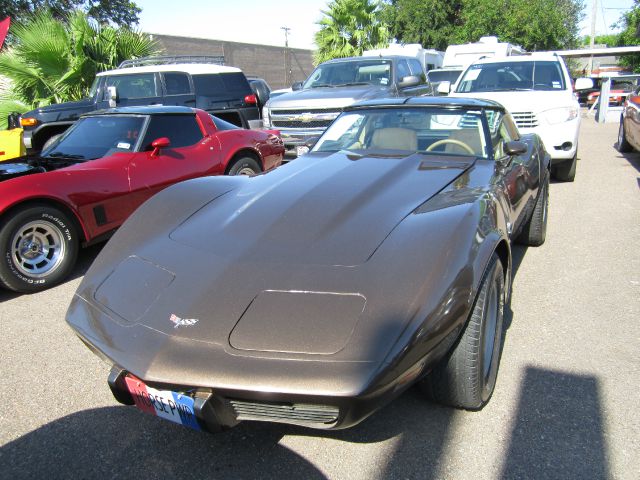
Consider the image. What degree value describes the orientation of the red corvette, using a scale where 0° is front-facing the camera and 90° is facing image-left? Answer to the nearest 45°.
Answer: approximately 45°

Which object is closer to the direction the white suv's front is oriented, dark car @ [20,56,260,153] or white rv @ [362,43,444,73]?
the dark car

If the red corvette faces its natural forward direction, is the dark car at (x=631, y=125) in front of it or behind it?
behind

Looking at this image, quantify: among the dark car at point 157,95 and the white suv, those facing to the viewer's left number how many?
1

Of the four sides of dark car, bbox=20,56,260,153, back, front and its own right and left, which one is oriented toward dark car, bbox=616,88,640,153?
back

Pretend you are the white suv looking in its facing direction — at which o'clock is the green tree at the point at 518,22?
The green tree is roughly at 6 o'clock from the white suv.

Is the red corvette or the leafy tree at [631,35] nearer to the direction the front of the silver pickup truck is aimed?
the red corvette

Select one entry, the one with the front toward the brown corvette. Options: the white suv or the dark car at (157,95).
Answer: the white suv

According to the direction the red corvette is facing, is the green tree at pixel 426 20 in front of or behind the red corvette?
behind

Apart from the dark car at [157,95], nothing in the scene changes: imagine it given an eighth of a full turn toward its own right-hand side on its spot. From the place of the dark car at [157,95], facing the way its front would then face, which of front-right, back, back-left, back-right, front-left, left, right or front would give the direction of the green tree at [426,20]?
right

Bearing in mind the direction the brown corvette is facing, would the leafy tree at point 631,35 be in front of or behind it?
behind

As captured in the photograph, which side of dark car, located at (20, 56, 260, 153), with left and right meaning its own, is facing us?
left
